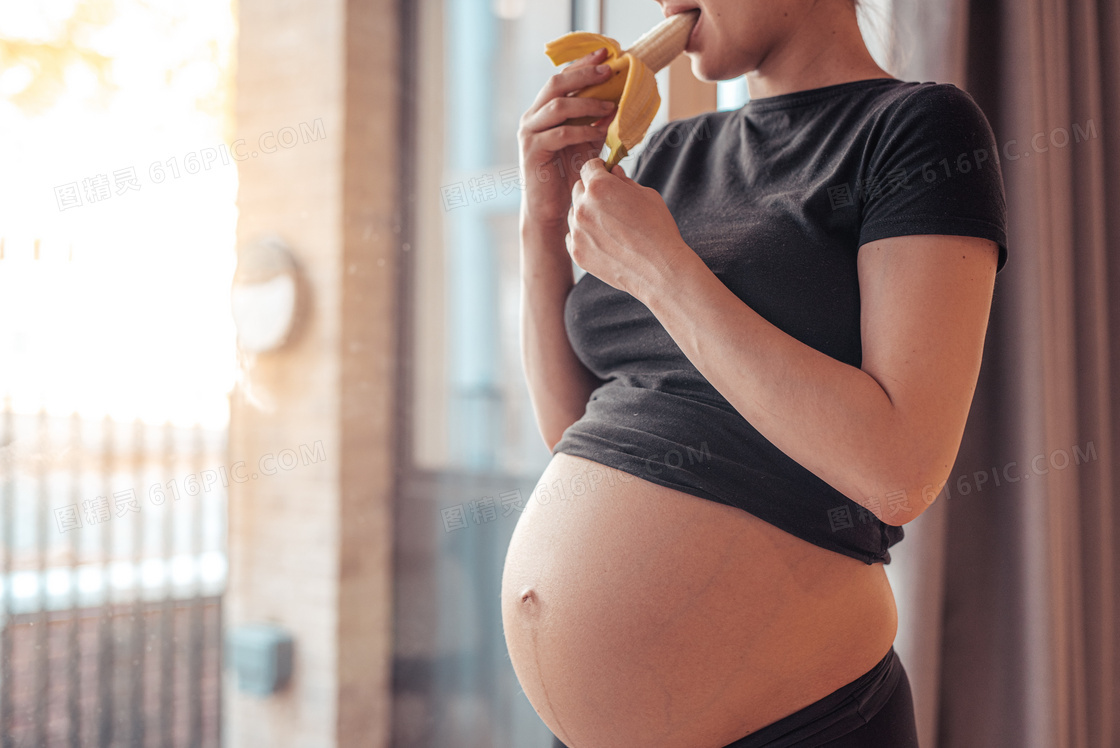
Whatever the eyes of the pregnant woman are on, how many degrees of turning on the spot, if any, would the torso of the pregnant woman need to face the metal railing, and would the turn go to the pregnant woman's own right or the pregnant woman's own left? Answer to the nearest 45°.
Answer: approximately 90° to the pregnant woman's own right

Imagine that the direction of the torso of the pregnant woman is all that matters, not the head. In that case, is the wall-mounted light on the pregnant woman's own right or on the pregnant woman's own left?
on the pregnant woman's own right

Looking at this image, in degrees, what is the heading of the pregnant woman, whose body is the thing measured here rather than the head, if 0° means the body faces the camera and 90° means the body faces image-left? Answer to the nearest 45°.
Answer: approximately 45°
